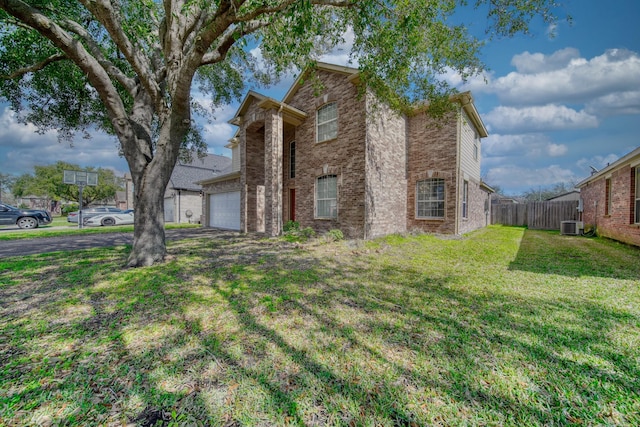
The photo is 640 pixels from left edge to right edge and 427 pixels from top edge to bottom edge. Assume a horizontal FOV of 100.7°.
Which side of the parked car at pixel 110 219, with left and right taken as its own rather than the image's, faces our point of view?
left

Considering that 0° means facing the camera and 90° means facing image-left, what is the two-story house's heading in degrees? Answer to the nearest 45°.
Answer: approximately 45°

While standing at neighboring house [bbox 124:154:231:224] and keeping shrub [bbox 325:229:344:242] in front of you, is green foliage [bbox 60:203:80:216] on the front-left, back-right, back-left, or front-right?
back-right

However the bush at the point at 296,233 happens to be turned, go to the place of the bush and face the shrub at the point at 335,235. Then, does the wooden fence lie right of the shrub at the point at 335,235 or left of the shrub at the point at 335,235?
left

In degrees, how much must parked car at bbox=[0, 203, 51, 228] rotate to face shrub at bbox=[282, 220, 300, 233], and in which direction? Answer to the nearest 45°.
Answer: approximately 45° to its right

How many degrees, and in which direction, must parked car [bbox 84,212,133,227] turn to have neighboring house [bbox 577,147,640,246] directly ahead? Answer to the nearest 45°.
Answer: approximately 135° to its left

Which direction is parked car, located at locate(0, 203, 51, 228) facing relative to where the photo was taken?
to the viewer's right

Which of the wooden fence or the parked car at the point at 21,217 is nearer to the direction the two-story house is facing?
the parked car

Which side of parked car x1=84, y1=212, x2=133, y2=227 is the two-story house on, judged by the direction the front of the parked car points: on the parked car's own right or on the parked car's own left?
on the parked car's own left

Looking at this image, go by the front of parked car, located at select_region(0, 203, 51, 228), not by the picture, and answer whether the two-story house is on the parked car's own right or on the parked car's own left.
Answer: on the parked car's own right
